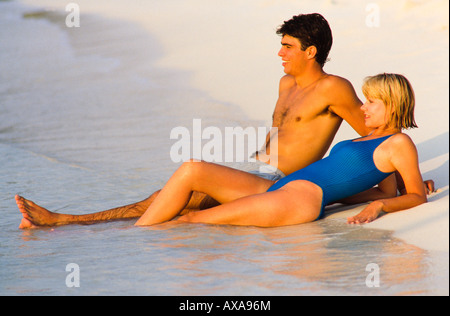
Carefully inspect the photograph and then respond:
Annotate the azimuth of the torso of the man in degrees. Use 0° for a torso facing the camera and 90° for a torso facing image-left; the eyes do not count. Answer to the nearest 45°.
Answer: approximately 45°

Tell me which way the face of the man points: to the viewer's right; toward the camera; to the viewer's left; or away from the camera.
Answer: to the viewer's left

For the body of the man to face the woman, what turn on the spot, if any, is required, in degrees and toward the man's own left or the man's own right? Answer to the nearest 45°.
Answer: approximately 45° to the man's own left
